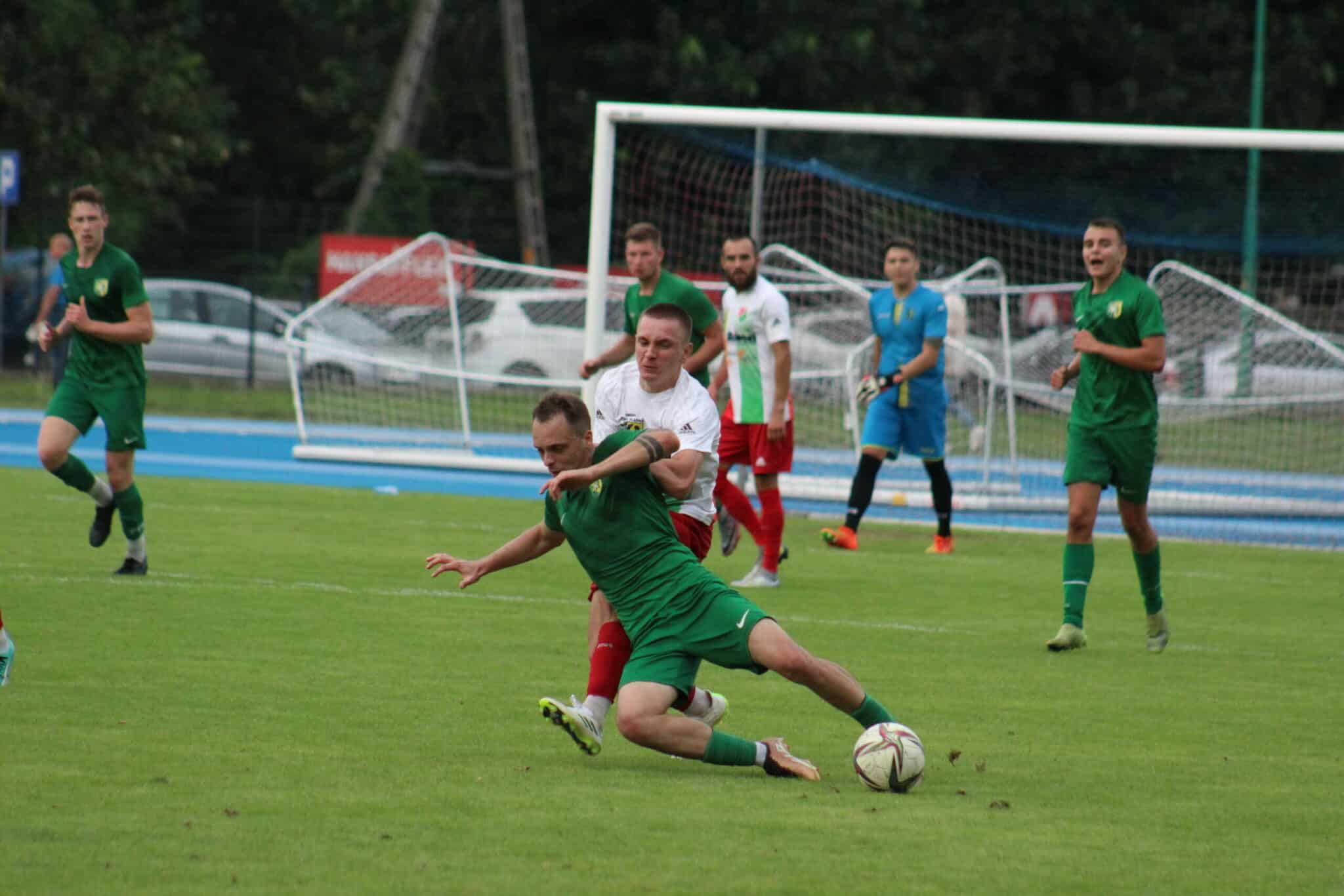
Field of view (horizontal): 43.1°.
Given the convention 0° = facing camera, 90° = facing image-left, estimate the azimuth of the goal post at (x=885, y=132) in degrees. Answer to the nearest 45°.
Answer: approximately 0°

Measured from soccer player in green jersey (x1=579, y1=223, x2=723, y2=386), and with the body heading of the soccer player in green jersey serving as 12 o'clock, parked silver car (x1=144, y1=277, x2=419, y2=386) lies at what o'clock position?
The parked silver car is roughly at 4 o'clock from the soccer player in green jersey.

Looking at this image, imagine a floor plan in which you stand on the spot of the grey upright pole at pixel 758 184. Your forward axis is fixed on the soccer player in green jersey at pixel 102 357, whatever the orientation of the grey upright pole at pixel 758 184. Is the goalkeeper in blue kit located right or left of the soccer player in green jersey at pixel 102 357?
left

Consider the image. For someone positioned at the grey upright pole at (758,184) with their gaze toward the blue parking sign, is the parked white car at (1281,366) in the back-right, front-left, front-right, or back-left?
back-right

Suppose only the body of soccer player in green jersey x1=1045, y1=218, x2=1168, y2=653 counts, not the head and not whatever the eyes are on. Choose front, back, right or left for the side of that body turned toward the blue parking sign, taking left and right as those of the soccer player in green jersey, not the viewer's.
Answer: right

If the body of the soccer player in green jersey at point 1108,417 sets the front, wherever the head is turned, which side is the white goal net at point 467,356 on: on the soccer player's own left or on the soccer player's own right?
on the soccer player's own right
